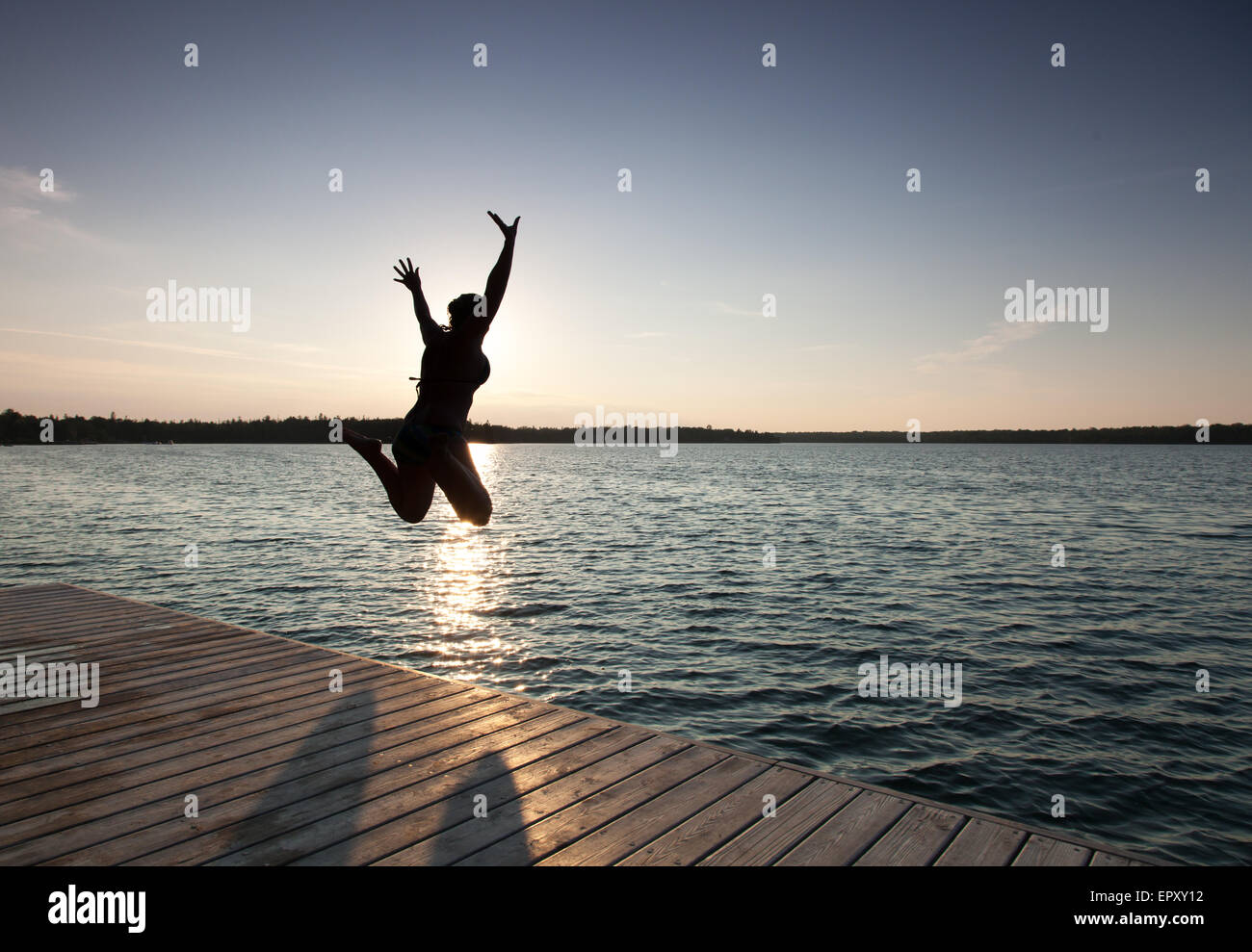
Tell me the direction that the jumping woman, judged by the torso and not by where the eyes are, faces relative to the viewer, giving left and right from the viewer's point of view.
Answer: facing away from the viewer and to the right of the viewer
